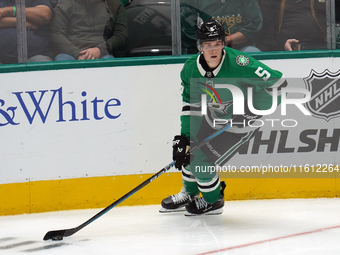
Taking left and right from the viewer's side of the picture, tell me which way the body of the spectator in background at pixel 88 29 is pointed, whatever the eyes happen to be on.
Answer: facing the viewer

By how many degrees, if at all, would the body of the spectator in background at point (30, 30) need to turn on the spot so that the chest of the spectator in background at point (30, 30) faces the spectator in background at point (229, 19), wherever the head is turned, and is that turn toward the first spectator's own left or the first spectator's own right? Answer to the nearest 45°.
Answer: approximately 90° to the first spectator's own left

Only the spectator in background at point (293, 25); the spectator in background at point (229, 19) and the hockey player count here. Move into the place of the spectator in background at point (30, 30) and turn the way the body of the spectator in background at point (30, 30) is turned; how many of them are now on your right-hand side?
0

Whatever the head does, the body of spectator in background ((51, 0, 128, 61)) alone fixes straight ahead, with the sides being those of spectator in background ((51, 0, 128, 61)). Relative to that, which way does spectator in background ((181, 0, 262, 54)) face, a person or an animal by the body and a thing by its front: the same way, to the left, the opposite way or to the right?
the same way

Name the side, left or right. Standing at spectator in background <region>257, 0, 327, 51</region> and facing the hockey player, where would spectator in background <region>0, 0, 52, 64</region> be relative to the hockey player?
right

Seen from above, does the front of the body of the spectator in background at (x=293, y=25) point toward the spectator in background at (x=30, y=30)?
no

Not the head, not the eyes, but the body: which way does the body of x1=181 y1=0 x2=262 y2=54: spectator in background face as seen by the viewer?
toward the camera

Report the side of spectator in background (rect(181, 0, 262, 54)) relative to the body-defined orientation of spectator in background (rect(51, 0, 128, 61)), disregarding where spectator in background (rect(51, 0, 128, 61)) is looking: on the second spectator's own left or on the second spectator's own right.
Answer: on the second spectator's own left

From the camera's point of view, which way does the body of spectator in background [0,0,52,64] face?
toward the camera

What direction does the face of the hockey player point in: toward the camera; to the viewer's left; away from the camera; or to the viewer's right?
toward the camera

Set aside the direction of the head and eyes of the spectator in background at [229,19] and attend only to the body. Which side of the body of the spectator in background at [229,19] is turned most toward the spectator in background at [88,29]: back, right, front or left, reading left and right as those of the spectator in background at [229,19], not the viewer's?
right
